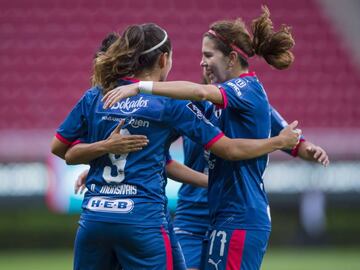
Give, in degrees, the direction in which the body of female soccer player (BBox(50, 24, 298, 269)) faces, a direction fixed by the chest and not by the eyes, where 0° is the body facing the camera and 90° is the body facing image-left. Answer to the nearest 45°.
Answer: approximately 225°

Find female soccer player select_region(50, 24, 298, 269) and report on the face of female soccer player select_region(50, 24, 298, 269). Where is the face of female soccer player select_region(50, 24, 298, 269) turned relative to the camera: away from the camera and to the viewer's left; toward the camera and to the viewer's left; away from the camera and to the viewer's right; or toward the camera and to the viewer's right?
away from the camera and to the viewer's right
